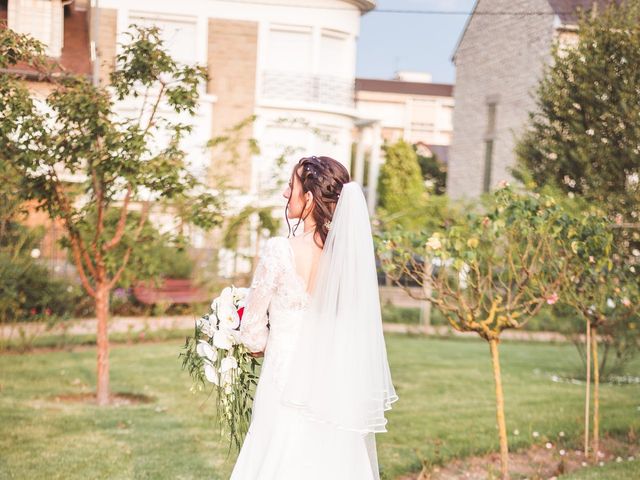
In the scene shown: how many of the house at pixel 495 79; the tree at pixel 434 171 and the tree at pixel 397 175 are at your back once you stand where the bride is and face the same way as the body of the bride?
0

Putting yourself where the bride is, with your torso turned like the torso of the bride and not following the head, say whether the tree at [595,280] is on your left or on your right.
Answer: on your right

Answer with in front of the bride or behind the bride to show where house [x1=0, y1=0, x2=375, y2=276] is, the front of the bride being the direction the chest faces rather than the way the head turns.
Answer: in front

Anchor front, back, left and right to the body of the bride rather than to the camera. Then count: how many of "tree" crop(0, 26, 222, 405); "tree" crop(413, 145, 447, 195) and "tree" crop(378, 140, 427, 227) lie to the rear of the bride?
0

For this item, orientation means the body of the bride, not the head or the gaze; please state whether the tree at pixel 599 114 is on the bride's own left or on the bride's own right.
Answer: on the bride's own right

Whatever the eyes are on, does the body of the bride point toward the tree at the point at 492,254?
no

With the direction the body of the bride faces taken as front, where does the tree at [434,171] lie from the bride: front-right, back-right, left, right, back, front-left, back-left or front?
front-right

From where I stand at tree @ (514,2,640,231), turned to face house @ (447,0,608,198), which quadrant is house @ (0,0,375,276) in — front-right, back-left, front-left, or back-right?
front-left

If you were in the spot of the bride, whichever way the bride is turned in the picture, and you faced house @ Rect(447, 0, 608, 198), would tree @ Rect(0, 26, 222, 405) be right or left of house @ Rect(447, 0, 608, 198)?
left

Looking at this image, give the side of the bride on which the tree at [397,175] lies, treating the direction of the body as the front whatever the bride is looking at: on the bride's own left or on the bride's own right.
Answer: on the bride's own right

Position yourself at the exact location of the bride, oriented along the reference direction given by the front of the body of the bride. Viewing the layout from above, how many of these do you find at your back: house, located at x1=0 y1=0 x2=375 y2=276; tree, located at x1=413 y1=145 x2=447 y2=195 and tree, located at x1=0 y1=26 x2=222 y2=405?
0

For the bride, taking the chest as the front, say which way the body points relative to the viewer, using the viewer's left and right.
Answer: facing away from the viewer and to the left of the viewer

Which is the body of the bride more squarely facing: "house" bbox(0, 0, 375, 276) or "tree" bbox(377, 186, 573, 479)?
the house

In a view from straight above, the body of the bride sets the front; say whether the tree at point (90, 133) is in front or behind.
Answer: in front
